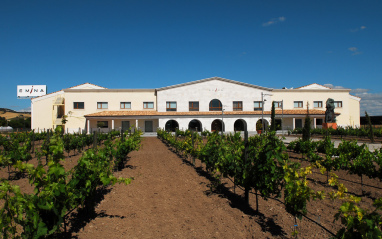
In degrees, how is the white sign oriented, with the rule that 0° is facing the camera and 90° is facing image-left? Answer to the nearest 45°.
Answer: approximately 0°

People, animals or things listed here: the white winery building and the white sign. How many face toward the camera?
2

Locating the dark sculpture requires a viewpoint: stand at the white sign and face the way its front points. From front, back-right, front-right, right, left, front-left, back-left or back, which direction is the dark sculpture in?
front-left
